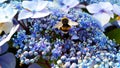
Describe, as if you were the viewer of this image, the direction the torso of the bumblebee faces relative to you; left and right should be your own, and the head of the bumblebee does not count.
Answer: facing away from the viewer
